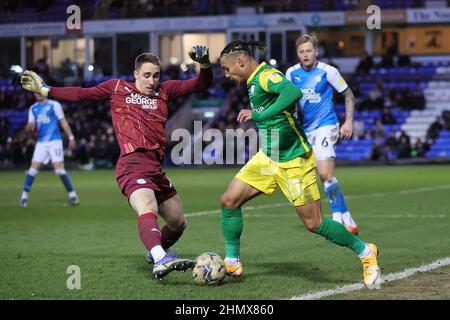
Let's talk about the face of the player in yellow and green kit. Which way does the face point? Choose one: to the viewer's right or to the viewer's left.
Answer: to the viewer's left

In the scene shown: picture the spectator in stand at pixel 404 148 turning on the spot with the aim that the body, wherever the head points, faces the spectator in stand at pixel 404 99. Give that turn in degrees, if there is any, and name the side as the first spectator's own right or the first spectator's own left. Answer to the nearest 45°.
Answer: approximately 180°

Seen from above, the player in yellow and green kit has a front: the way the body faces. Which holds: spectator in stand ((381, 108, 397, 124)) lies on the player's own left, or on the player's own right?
on the player's own right

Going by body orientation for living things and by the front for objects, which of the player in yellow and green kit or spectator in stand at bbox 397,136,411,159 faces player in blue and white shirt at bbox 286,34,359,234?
the spectator in stand

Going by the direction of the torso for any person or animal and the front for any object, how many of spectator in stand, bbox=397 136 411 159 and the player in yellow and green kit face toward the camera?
1

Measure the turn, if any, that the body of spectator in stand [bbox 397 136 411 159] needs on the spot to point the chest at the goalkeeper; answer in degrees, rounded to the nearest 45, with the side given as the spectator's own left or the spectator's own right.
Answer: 0° — they already face them

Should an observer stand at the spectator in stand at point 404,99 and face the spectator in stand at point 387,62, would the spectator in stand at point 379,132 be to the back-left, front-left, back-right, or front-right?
back-left

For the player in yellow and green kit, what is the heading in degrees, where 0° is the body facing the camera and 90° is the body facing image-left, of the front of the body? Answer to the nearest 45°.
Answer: approximately 90°

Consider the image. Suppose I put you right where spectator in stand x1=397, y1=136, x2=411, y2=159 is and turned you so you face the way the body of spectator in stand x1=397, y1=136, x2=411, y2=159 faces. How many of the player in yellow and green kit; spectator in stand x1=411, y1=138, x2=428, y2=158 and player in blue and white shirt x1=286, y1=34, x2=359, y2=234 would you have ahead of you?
2

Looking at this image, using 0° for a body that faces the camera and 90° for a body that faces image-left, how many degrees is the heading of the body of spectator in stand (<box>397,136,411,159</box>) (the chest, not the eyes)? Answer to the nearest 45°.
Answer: approximately 0°

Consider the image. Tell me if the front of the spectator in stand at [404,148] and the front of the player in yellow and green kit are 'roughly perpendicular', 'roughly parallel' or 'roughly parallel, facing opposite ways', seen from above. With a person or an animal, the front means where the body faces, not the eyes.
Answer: roughly perpendicular

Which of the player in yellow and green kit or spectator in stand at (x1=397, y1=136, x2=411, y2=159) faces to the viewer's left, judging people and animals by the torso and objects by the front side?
the player in yellow and green kit
